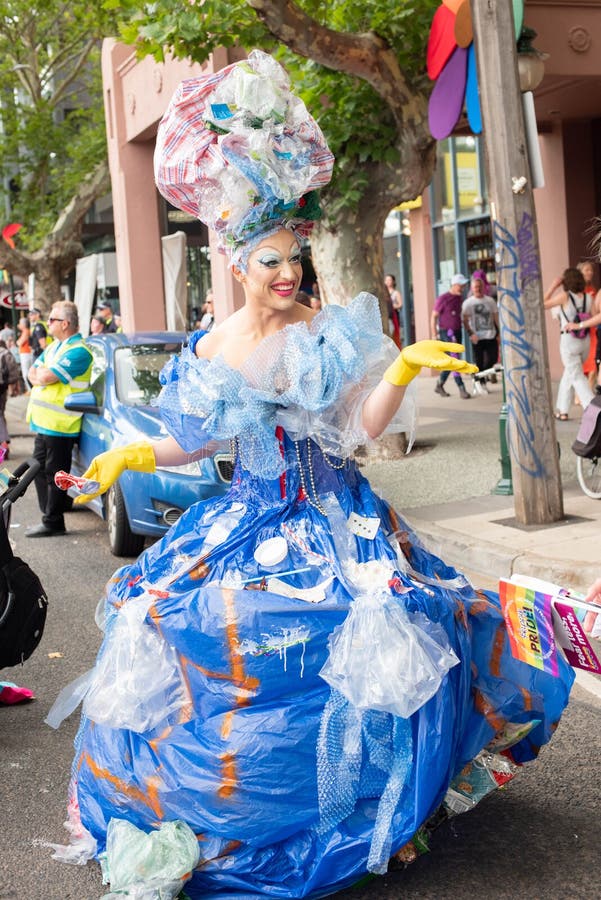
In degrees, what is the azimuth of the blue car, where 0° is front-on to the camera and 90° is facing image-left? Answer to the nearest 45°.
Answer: approximately 315°

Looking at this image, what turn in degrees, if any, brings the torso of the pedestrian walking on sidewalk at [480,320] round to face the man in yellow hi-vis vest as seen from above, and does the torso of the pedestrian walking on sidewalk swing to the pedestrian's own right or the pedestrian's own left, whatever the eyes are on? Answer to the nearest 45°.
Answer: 0° — they already face them

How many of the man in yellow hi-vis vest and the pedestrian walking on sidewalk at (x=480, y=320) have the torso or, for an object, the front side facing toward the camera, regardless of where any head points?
1

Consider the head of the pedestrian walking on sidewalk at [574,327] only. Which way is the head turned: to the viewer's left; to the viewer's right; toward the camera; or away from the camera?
away from the camera
